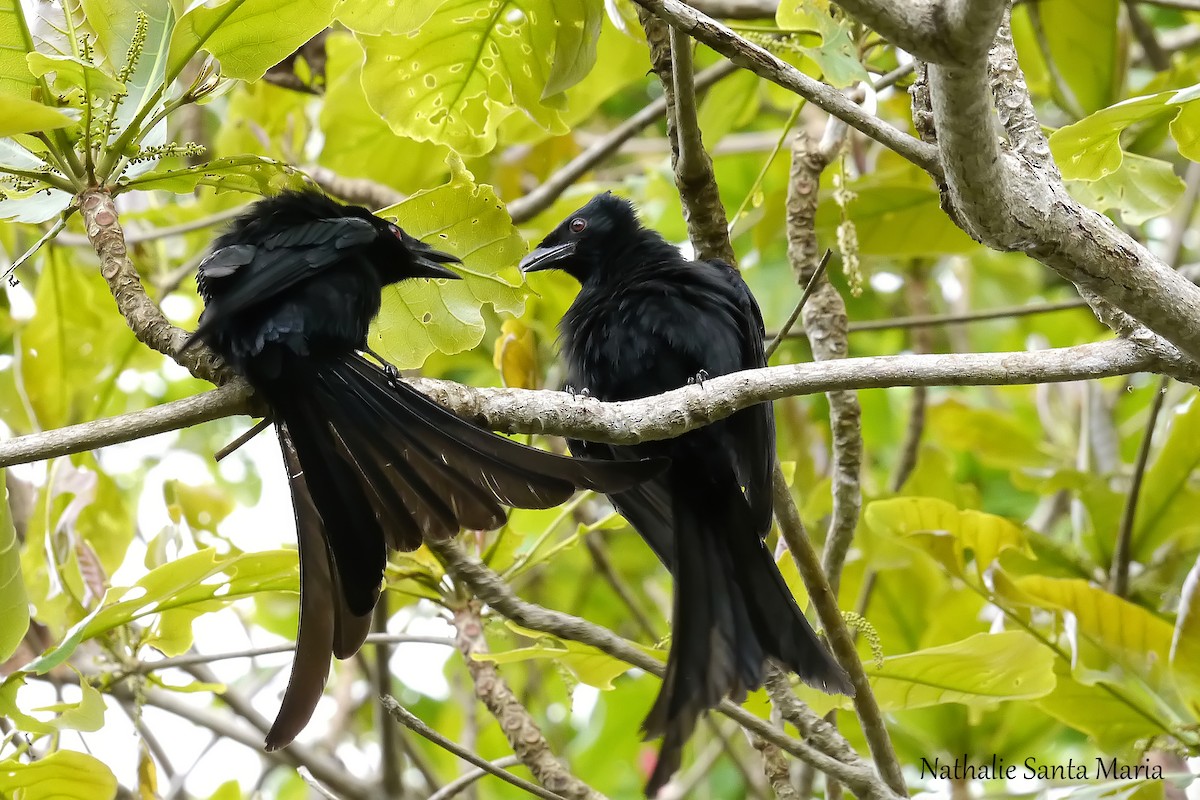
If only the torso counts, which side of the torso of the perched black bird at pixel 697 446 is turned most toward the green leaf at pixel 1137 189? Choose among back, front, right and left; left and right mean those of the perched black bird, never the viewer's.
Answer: left

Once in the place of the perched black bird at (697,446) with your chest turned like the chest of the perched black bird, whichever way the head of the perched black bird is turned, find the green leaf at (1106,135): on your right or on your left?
on your left

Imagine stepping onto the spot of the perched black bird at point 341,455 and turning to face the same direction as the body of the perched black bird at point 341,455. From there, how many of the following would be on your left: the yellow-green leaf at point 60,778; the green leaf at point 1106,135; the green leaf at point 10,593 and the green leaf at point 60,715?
3

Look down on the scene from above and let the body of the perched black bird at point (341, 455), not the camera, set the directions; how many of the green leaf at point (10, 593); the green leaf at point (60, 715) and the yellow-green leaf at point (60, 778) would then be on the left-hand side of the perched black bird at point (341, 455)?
3

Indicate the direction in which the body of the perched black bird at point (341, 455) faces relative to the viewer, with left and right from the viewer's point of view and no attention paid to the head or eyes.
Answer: facing away from the viewer and to the right of the viewer

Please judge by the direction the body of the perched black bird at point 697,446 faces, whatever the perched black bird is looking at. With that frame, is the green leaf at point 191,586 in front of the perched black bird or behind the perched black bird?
in front

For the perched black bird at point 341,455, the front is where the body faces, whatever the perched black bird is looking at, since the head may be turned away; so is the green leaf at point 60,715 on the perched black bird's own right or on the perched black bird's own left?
on the perched black bird's own left

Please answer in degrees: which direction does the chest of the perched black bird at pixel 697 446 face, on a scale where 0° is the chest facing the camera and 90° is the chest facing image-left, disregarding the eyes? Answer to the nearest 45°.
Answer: approximately 45°

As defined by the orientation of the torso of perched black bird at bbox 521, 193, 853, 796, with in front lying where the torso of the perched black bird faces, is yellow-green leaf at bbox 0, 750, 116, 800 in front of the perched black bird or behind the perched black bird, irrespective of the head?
in front
